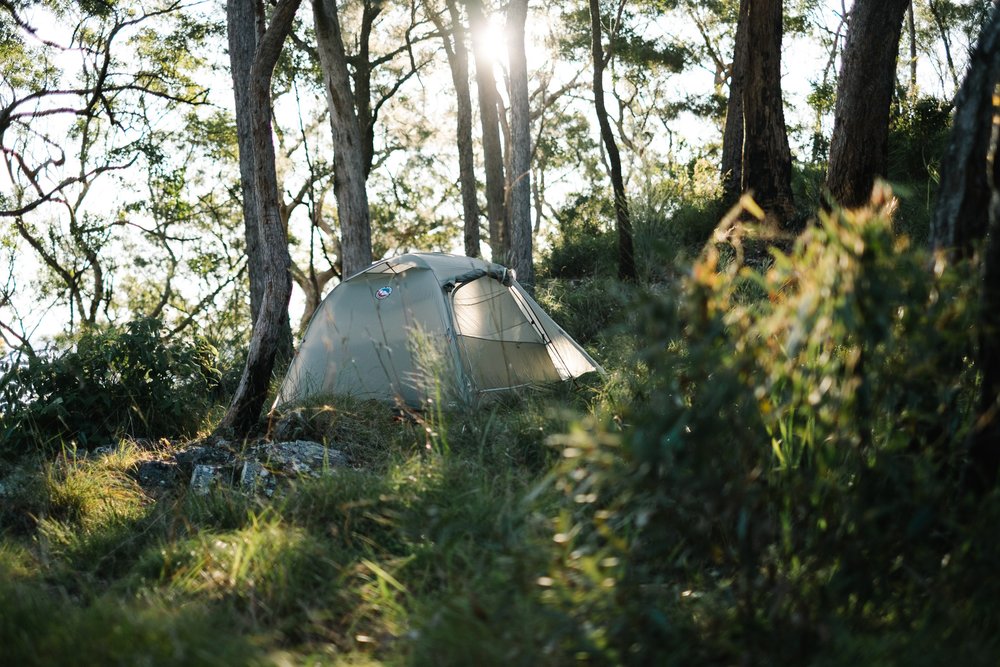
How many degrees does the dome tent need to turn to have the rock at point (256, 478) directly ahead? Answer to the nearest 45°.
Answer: approximately 45° to its right

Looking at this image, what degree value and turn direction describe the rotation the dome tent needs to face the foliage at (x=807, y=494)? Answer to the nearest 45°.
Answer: approximately 45° to its right

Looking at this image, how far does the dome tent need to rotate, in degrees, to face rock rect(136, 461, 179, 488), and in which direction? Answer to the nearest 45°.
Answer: approximately 90° to its right

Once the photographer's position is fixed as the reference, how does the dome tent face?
facing the viewer and to the right of the viewer

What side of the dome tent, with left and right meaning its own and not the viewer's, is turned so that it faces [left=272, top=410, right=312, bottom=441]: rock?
right

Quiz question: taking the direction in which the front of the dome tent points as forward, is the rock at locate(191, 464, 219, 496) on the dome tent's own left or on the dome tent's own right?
on the dome tent's own right

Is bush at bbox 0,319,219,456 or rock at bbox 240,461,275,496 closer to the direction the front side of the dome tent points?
the rock

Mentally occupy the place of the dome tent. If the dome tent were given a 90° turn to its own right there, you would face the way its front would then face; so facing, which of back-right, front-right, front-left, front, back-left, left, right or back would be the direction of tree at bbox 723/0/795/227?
back

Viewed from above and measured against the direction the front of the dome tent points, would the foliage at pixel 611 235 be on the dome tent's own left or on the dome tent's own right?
on the dome tent's own left
